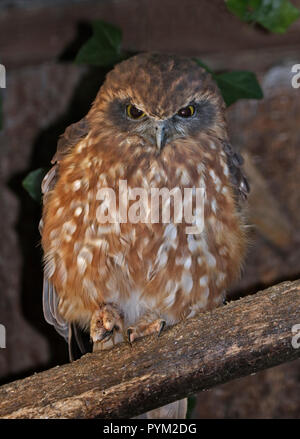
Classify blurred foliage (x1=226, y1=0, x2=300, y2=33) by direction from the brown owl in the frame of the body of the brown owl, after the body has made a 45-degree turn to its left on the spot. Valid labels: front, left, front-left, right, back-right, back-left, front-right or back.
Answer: left

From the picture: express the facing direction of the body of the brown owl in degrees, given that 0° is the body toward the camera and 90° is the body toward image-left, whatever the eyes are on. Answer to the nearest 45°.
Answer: approximately 0°
